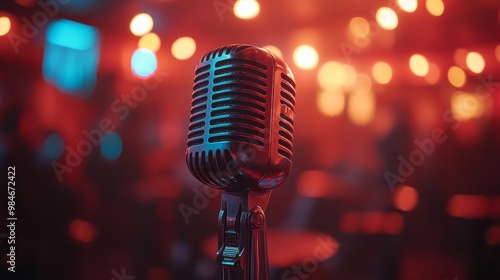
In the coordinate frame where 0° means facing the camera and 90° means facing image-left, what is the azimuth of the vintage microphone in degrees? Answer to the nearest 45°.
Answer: approximately 45°
